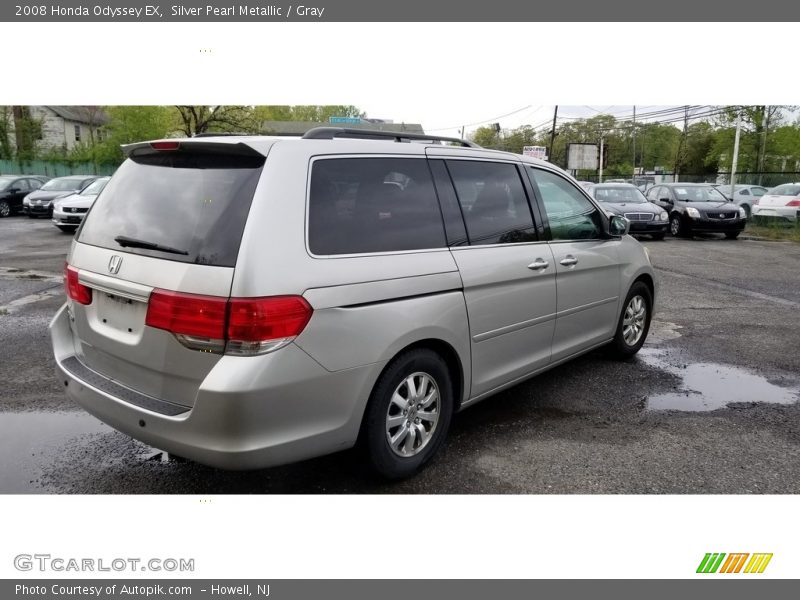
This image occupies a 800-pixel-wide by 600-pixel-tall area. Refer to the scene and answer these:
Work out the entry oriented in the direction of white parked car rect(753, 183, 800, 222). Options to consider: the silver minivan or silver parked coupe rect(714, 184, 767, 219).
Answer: the silver minivan

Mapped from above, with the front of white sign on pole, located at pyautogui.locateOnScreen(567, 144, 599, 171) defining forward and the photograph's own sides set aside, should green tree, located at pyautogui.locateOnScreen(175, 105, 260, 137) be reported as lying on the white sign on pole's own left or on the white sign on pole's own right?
on the white sign on pole's own right

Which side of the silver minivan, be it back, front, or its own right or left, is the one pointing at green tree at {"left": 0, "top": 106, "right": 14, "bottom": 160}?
left

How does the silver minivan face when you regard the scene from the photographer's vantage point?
facing away from the viewer and to the right of the viewer

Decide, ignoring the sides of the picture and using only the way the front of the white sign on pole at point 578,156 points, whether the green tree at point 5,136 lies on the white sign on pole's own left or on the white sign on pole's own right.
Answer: on the white sign on pole's own right

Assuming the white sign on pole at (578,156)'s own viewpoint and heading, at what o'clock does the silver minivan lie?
The silver minivan is roughly at 12 o'clock from the white sign on pole.

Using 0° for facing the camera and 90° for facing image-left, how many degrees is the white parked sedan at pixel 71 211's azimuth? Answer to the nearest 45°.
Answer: approximately 45°

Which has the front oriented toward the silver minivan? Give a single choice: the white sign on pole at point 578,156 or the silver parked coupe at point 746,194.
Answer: the white sign on pole

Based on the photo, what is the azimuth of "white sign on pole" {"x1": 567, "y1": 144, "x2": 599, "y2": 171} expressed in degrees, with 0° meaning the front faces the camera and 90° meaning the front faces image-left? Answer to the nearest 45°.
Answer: approximately 0°

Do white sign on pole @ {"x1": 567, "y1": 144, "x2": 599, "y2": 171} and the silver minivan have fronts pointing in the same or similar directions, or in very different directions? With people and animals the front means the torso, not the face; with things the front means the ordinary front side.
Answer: very different directions
